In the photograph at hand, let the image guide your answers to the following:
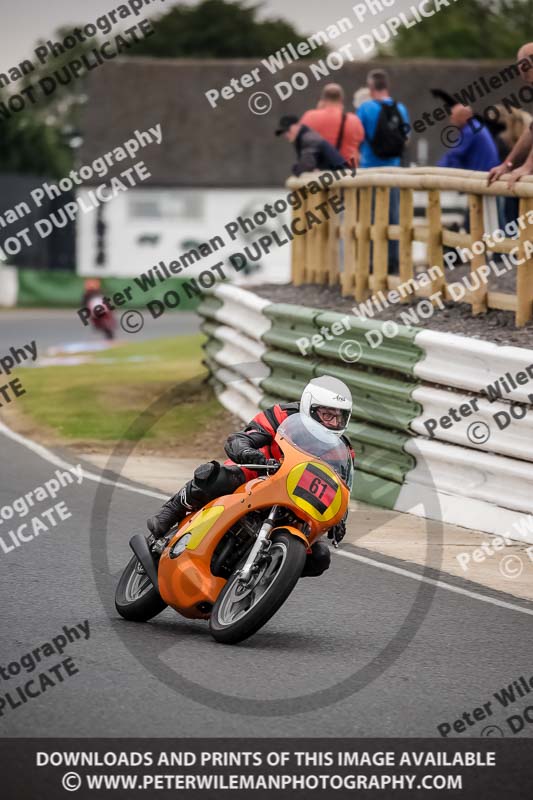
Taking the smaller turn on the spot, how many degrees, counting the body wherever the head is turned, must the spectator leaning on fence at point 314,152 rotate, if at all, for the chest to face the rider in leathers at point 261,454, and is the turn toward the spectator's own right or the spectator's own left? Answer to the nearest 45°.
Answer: approximately 90° to the spectator's own left

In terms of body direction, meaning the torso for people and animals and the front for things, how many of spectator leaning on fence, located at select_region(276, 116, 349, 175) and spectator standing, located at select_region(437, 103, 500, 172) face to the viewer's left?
2

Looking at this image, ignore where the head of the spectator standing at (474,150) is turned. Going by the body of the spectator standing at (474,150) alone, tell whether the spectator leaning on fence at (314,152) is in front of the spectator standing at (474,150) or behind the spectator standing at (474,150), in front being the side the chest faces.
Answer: in front

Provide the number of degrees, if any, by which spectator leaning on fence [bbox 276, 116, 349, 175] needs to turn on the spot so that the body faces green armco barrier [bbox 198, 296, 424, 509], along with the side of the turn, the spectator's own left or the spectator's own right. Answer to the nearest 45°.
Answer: approximately 90° to the spectator's own left

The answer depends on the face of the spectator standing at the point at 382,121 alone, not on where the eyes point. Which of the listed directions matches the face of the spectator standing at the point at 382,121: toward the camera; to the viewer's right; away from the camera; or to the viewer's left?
away from the camera

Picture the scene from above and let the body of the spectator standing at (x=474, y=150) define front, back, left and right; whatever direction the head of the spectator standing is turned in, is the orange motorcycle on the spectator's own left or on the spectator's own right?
on the spectator's own left

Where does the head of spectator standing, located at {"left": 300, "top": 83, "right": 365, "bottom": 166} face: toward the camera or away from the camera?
away from the camera

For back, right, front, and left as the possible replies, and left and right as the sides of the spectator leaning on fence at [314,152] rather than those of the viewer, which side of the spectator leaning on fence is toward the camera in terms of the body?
left

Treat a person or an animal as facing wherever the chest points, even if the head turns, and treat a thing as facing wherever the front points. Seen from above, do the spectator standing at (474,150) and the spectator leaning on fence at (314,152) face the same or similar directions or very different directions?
same or similar directions

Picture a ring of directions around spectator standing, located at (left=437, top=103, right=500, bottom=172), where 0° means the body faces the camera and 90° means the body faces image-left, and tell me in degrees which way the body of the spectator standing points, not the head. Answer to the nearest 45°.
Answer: approximately 90°

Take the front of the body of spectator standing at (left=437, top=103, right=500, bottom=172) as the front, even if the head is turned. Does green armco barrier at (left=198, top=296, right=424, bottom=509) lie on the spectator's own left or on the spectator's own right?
on the spectator's own left

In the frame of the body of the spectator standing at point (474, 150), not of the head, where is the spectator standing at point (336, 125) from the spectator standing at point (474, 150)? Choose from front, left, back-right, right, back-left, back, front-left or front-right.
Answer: front-right

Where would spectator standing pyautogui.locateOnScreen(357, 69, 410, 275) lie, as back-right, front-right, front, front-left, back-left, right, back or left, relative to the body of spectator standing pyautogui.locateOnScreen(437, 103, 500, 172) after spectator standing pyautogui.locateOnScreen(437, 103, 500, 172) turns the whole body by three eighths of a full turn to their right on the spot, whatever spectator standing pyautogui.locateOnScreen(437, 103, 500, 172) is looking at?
left

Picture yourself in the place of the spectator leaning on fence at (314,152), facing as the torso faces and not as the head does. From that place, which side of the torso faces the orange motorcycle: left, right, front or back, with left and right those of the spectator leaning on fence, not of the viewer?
left
